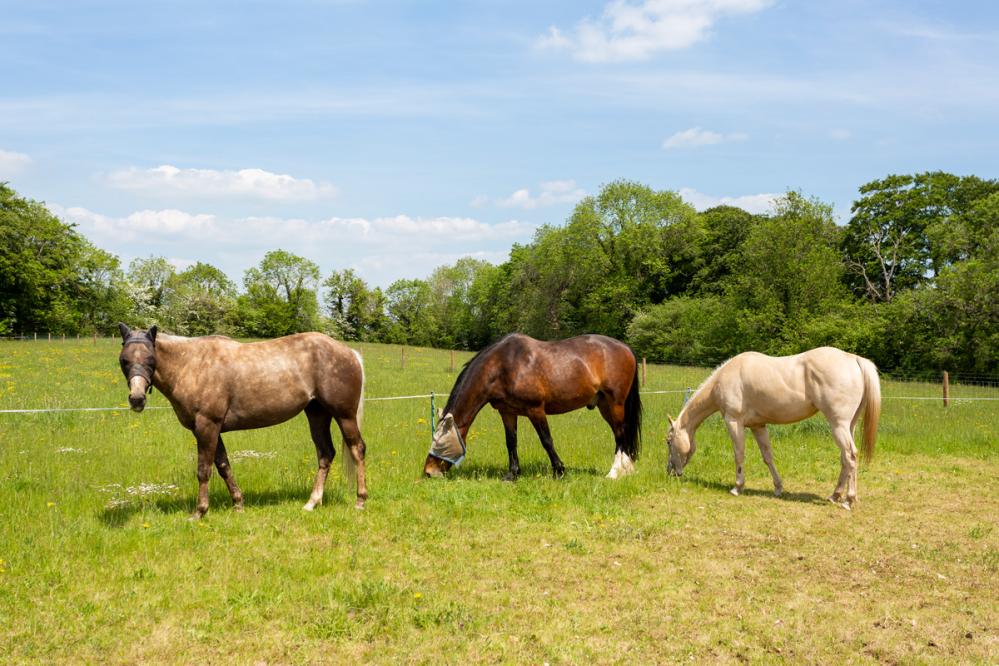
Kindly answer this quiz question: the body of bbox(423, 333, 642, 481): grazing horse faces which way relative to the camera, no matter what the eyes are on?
to the viewer's left

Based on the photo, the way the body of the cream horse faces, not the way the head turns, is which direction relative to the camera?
to the viewer's left

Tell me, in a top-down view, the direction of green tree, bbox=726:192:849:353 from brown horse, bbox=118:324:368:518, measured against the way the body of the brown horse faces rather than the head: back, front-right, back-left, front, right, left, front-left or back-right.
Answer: back-right

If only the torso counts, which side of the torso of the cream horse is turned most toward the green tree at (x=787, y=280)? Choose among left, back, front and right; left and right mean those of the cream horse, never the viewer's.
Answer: right

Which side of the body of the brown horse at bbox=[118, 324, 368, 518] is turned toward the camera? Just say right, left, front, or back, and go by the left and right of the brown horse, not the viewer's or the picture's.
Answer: left

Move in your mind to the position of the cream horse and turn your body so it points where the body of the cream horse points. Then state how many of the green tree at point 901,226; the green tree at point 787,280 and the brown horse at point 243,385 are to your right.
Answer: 2

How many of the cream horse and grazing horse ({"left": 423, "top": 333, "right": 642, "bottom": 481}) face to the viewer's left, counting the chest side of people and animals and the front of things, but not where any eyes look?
2

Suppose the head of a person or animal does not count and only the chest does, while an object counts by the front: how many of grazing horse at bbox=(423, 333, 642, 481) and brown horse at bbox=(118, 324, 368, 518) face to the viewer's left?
2
